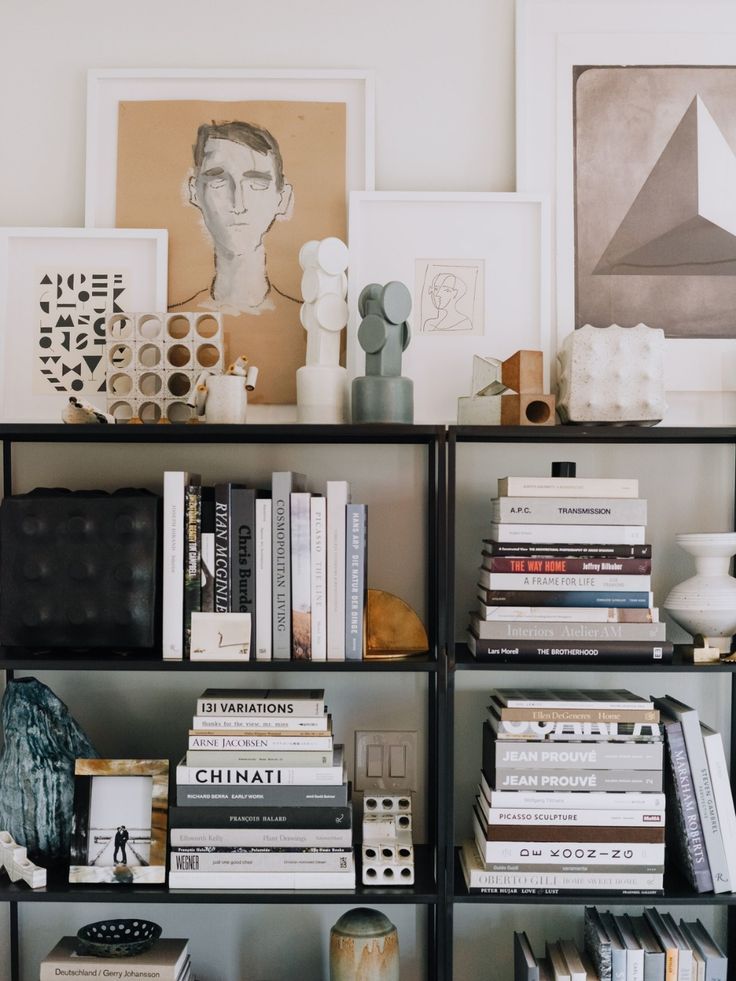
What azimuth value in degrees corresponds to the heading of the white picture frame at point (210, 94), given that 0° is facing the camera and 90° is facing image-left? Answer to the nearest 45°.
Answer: approximately 0°

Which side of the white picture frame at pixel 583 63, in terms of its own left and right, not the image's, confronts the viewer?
front

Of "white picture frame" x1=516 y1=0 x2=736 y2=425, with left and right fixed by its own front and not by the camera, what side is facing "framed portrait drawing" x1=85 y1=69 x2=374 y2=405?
right

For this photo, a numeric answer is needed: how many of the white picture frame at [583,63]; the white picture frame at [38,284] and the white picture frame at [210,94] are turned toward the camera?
3
